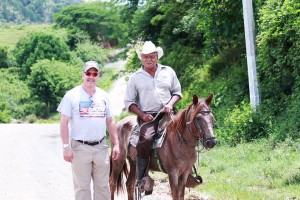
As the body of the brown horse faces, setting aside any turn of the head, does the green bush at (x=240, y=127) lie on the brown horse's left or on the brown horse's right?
on the brown horse's left

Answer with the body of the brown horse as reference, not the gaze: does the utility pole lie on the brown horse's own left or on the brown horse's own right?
on the brown horse's own left

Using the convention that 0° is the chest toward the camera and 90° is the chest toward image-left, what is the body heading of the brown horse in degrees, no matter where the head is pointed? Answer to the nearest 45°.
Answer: approximately 315°
